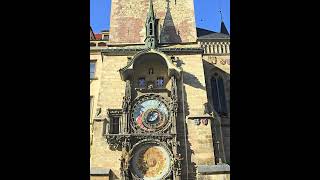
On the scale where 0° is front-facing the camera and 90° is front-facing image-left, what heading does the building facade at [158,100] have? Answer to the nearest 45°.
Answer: approximately 0°
